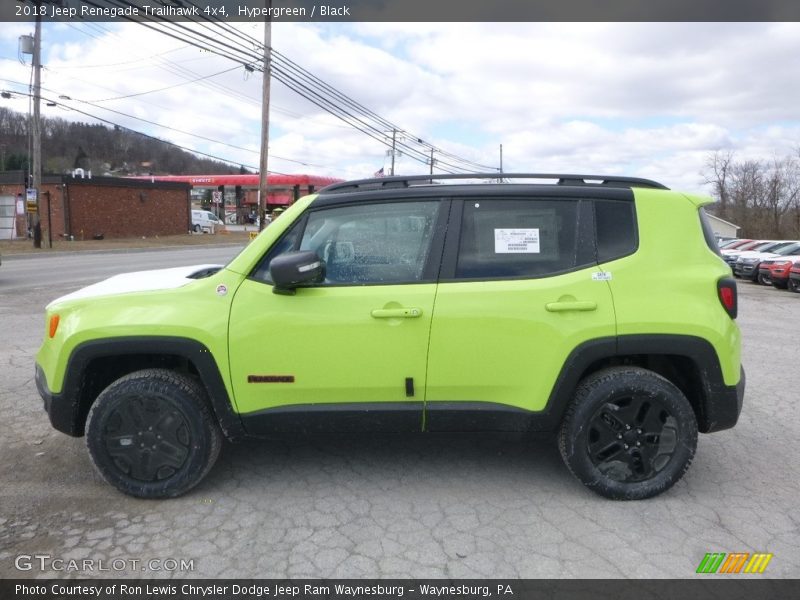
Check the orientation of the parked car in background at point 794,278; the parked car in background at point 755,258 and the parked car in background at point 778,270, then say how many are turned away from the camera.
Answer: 0

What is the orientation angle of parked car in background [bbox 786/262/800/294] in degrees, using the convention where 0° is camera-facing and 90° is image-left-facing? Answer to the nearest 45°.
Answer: approximately 45°

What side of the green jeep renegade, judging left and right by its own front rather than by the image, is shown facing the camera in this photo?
left

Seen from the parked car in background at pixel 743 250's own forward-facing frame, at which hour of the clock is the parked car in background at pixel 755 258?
the parked car in background at pixel 755 258 is roughly at 10 o'clock from the parked car in background at pixel 743 250.

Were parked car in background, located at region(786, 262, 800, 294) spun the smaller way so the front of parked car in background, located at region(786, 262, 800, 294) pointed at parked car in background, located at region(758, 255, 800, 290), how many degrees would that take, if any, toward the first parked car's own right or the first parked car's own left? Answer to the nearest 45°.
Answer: approximately 90° to the first parked car's own right

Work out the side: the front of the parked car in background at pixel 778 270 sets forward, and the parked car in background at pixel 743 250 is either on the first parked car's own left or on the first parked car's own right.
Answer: on the first parked car's own right

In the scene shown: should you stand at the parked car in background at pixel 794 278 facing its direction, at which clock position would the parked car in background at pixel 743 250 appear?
the parked car in background at pixel 743 250 is roughly at 4 o'clock from the parked car in background at pixel 794 278.

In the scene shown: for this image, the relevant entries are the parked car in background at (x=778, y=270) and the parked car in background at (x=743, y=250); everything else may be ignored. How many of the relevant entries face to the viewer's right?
0

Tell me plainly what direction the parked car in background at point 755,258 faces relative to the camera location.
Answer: facing the viewer and to the left of the viewer

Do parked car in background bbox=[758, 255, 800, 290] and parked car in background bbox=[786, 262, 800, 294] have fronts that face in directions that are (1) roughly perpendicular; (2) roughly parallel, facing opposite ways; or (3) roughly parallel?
roughly parallel

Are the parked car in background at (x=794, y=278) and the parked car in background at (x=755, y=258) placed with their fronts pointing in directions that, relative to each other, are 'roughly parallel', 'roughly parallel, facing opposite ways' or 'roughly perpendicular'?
roughly parallel

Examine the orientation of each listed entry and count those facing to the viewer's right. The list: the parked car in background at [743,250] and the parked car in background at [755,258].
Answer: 0

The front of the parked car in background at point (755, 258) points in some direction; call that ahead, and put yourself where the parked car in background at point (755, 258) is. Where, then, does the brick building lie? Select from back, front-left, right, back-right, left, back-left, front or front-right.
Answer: front-right

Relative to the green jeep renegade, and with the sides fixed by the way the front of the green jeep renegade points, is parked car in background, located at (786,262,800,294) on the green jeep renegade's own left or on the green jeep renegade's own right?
on the green jeep renegade's own right
